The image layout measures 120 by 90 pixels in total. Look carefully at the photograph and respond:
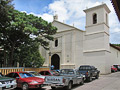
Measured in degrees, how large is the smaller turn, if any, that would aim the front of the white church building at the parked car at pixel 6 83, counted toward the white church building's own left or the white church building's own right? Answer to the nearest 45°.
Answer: approximately 45° to the white church building's own left

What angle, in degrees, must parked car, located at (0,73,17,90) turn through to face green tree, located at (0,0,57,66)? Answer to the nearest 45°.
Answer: approximately 135° to its left

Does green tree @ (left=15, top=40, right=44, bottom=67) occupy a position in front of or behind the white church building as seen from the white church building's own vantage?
in front

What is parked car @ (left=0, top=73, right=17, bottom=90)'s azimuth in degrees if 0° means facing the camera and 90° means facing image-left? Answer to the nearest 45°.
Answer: approximately 315°

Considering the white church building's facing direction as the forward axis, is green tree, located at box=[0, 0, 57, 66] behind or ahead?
ahead

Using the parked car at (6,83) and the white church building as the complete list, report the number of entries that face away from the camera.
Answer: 0

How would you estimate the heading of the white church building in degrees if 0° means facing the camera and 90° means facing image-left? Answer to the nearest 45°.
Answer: approximately 45°
